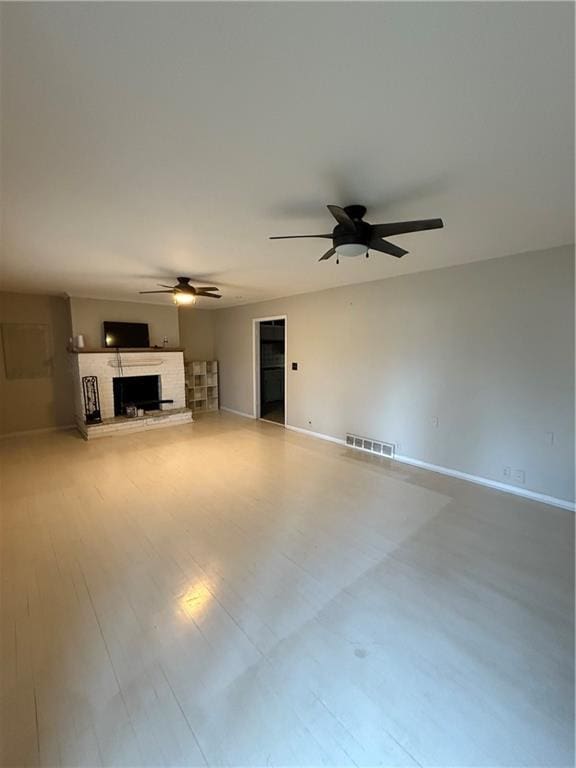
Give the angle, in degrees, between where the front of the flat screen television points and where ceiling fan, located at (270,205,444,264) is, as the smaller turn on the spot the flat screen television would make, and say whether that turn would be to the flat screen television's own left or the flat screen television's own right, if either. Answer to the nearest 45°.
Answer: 0° — it already faces it

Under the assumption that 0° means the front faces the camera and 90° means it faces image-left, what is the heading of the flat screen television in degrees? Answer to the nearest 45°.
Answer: approximately 0°

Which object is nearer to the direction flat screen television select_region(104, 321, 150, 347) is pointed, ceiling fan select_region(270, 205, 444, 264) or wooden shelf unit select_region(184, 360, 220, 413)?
the ceiling fan

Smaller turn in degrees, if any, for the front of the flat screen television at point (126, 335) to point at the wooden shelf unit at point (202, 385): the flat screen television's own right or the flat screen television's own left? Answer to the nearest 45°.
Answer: approximately 135° to the flat screen television's own left
